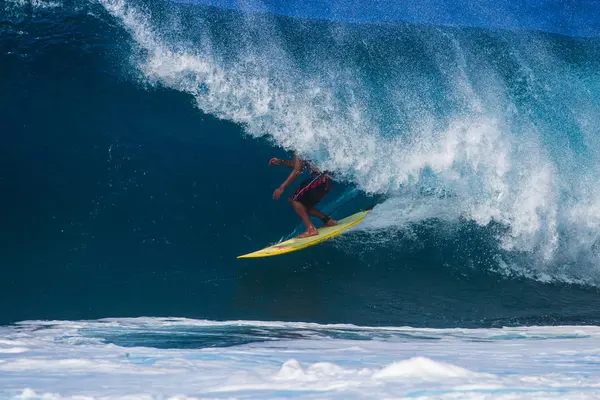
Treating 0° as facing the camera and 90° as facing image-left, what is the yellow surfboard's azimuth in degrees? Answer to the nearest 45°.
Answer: approximately 90°
